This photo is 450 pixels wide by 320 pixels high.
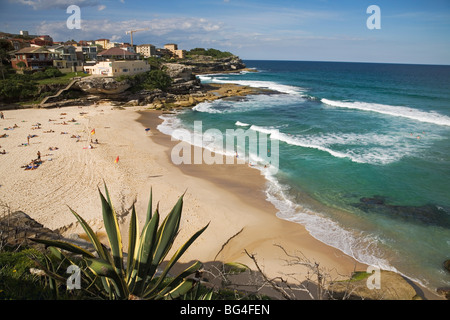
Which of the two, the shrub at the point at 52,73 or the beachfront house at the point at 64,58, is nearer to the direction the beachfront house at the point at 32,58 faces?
the shrub

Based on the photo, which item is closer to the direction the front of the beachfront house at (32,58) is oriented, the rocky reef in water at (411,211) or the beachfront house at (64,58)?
the rocky reef in water

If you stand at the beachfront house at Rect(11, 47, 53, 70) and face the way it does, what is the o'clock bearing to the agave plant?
The agave plant is roughly at 12 o'clock from the beachfront house.

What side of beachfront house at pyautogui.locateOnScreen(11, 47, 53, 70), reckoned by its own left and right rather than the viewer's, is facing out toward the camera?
front

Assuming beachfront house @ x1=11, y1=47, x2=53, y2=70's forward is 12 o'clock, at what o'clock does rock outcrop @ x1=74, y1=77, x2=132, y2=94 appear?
The rock outcrop is roughly at 11 o'clock from the beachfront house.

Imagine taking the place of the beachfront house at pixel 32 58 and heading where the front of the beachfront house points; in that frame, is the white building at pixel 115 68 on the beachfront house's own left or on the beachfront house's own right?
on the beachfront house's own left

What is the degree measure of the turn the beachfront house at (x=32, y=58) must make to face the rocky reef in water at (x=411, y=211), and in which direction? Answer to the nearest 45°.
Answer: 0° — it already faces it

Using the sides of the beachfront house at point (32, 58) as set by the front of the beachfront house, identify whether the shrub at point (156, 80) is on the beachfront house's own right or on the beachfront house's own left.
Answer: on the beachfront house's own left
